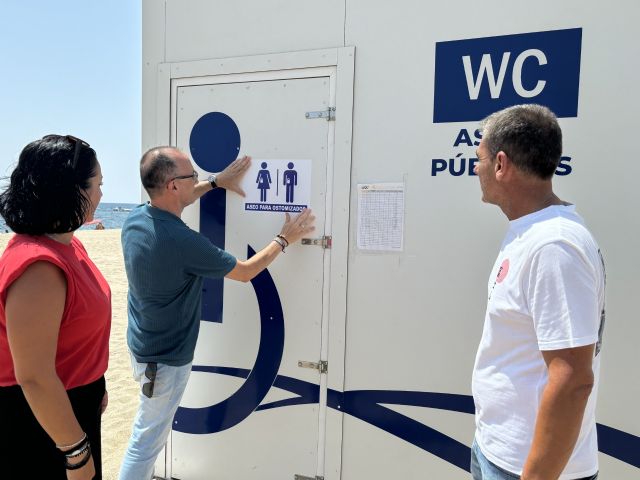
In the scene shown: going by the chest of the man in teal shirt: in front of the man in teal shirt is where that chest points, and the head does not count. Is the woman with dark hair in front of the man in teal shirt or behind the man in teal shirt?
behind

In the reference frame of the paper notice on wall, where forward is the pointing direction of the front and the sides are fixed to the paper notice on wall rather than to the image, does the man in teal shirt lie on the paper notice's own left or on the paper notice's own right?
on the paper notice's own right

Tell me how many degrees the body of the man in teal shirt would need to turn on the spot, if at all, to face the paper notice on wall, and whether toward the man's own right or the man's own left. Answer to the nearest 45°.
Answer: approximately 45° to the man's own right

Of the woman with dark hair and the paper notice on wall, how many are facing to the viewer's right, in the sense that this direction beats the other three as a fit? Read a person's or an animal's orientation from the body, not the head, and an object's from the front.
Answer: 1

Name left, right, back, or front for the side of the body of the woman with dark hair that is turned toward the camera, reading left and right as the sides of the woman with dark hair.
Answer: right

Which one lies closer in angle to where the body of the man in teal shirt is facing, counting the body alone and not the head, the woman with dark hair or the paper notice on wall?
the paper notice on wall

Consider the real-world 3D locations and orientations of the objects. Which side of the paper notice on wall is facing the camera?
front

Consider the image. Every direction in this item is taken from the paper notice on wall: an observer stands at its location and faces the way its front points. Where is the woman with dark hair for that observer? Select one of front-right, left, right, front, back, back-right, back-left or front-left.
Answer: front-right

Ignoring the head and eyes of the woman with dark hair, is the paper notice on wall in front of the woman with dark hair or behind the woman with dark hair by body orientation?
in front

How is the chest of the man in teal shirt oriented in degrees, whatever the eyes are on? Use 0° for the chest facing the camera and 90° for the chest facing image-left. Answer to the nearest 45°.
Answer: approximately 225°
